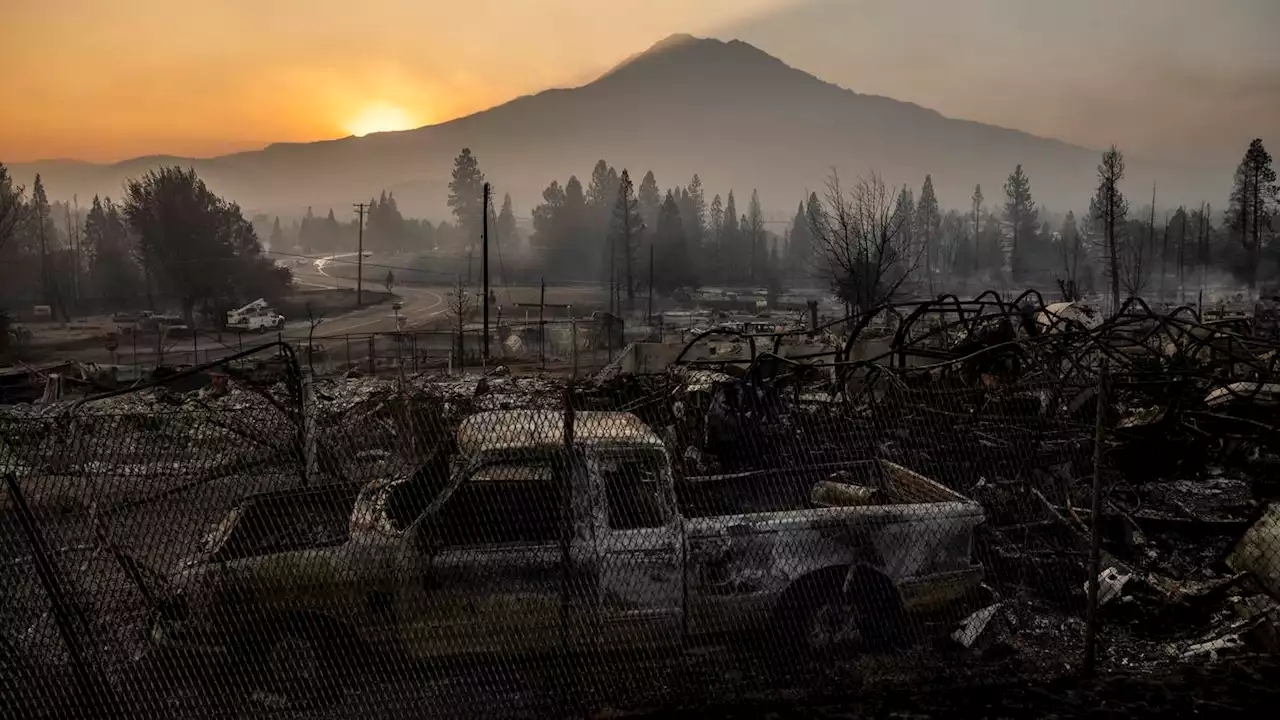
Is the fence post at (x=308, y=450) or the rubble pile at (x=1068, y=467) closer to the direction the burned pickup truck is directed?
the fence post

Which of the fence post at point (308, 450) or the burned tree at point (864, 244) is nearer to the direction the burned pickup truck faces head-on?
the fence post

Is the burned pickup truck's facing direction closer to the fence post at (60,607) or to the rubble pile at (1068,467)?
the fence post

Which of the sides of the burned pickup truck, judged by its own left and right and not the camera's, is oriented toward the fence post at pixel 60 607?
front

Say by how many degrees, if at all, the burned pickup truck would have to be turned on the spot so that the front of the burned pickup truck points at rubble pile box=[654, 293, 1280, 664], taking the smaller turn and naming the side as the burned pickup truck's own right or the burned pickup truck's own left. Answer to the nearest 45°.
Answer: approximately 135° to the burned pickup truck's own right

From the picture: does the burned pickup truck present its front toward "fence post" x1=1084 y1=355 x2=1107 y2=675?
no

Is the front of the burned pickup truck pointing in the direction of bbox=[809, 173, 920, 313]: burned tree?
no

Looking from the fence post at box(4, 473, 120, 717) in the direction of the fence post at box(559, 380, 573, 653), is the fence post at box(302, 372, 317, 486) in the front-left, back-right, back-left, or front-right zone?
front-left

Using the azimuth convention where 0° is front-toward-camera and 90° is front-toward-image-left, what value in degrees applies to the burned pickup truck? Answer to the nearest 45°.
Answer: approximately 90°
